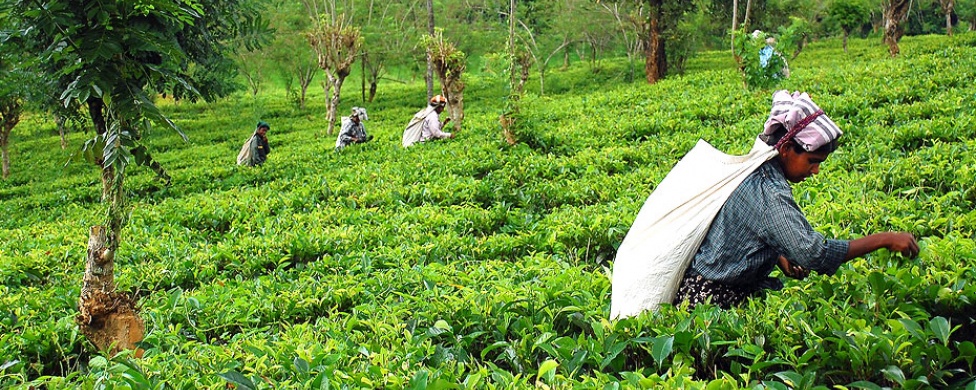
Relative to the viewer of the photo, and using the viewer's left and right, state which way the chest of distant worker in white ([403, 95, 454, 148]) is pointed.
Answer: facing to the right of the viewer

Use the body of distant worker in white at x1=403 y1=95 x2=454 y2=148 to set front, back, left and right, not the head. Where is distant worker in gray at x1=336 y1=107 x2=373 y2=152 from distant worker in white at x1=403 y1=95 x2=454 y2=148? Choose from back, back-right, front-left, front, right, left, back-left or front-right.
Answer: back-left

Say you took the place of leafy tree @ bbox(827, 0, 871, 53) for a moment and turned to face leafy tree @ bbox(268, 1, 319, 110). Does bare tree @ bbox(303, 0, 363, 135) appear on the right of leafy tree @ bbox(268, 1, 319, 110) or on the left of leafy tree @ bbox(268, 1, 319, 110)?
left

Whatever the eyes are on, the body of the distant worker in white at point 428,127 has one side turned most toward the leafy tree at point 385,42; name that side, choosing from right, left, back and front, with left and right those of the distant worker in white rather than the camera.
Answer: left
